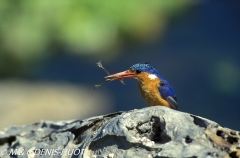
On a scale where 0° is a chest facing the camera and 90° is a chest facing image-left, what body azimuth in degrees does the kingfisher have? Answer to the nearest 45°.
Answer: approximately 90°
